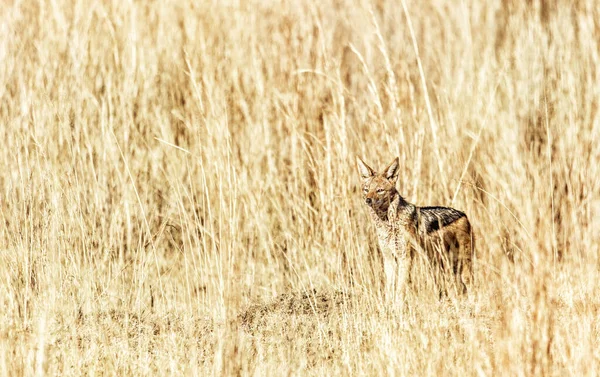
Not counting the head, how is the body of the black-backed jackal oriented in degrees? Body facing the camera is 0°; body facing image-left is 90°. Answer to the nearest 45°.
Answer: approximately 45°
